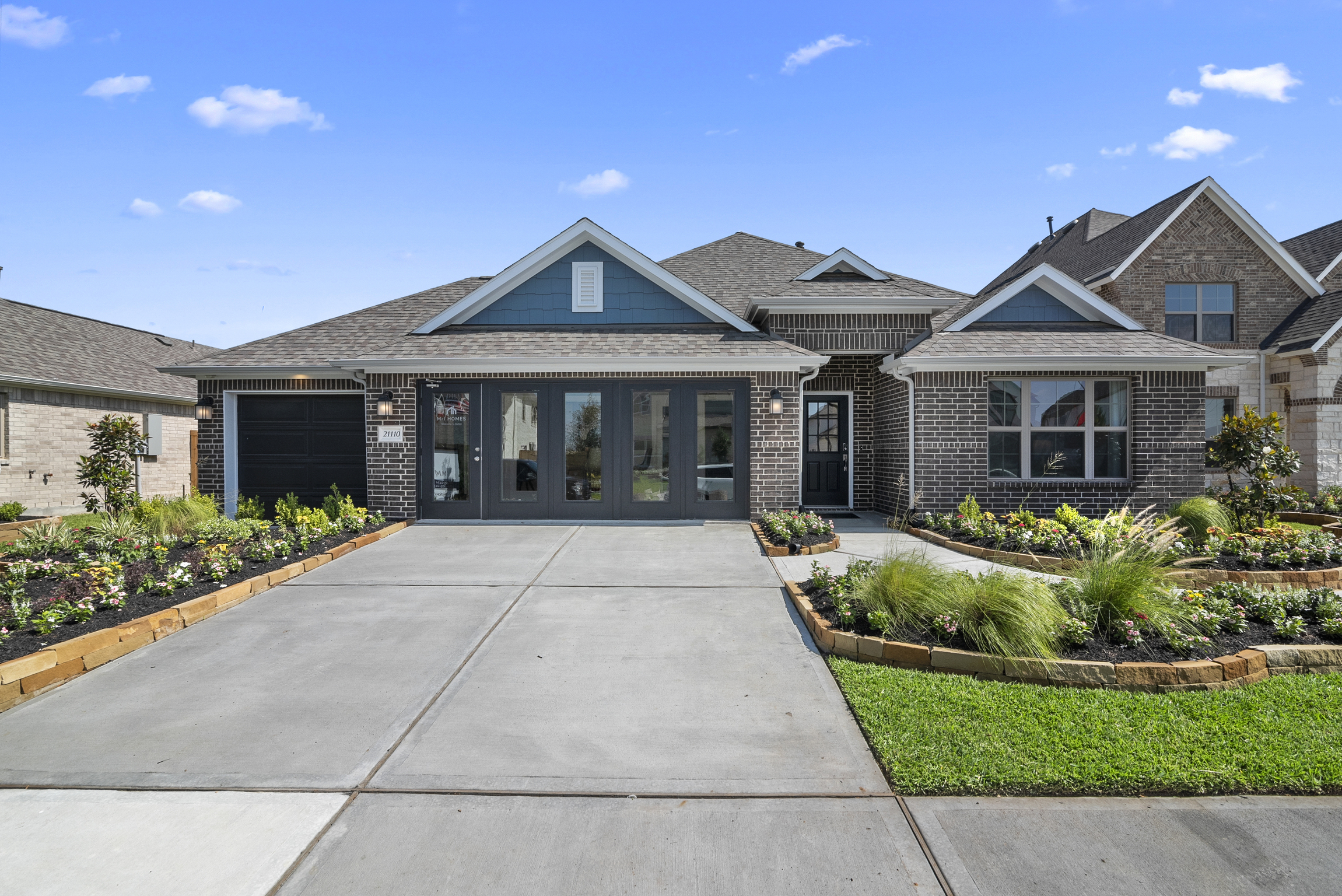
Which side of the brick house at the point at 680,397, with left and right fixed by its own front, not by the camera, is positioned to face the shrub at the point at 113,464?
right

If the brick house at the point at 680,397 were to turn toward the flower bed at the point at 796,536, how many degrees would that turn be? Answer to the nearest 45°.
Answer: approximately 45° to its left

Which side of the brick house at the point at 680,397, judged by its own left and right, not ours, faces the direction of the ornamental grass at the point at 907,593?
front

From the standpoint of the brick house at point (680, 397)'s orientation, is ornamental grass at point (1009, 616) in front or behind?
in front

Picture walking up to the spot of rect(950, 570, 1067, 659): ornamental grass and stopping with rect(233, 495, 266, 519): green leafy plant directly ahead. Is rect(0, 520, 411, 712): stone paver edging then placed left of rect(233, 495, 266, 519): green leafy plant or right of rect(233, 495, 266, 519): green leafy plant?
left

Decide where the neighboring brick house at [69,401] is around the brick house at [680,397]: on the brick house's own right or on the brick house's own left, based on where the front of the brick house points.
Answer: on the brick house's own right

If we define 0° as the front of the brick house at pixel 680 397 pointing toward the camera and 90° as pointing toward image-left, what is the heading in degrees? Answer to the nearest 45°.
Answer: approximately 0°

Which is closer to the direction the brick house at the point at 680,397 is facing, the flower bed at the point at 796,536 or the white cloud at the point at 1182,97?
the flower bed
